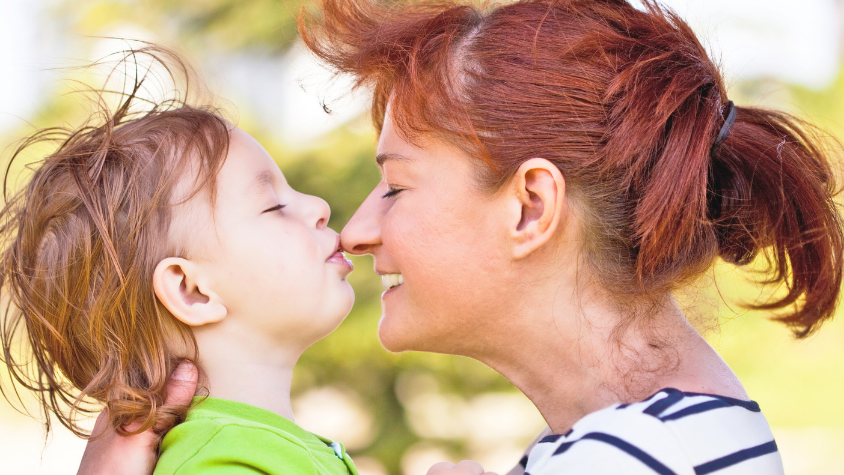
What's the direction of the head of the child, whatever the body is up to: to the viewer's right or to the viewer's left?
to the viewer's right

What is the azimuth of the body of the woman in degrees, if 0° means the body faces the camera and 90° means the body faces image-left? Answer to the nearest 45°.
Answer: approximately 90°

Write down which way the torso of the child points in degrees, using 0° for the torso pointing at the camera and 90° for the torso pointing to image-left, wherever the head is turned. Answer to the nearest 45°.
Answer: approximately 270°

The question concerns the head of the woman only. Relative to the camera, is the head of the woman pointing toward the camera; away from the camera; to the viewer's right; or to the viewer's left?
to the viewer's left
